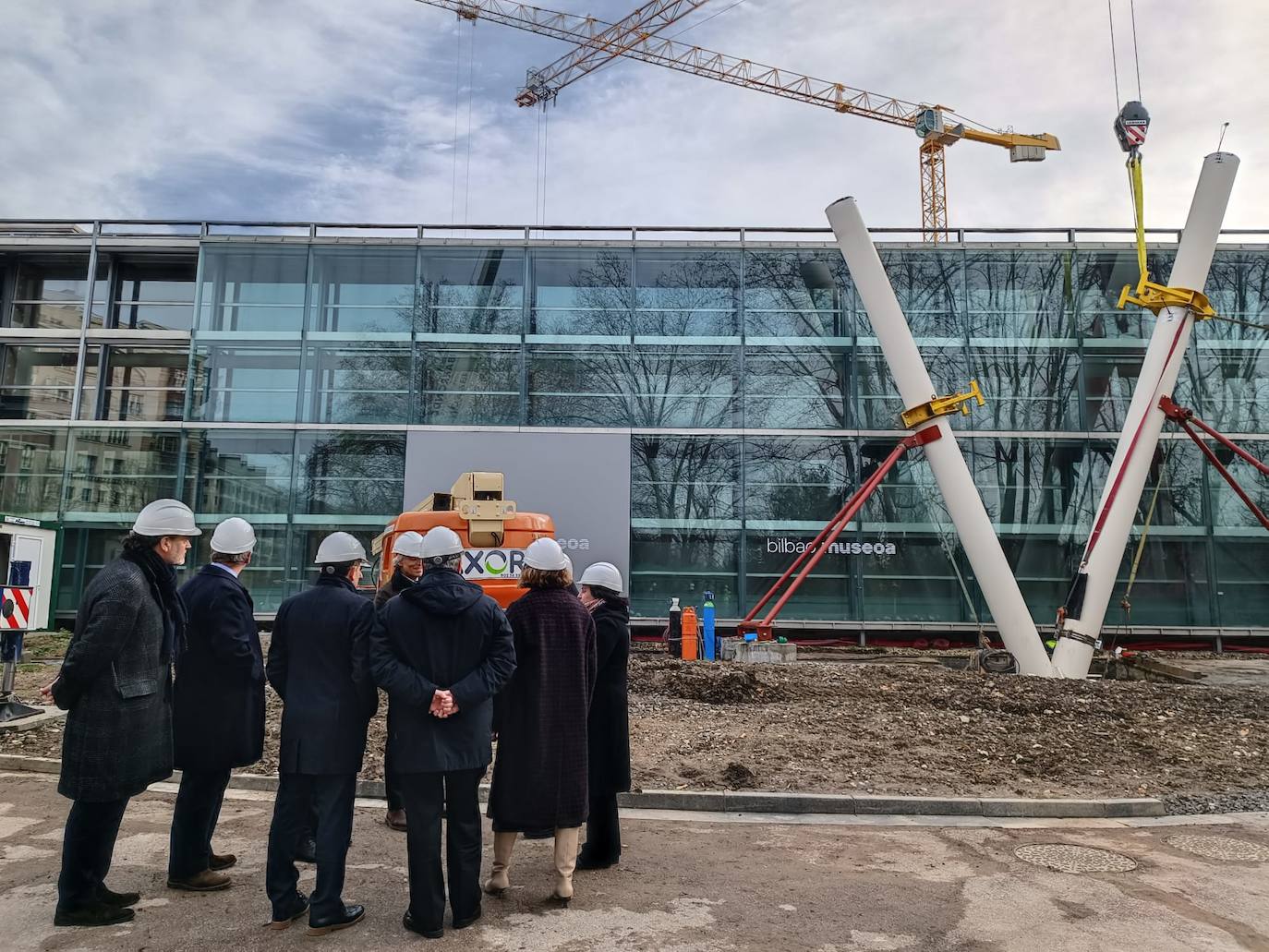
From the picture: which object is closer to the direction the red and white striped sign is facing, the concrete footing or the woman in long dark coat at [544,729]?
the woman in long dark coat

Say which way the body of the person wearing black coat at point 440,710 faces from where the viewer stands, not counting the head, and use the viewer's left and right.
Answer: facing away from the viewer

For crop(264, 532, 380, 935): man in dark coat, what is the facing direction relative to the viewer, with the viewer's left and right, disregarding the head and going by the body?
facing away from the viewer and to the right of the viewer

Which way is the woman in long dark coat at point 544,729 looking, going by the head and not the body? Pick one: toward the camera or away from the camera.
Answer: away from the camera

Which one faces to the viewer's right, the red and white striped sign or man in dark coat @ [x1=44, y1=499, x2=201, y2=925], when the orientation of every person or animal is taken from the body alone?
the man in dark coat

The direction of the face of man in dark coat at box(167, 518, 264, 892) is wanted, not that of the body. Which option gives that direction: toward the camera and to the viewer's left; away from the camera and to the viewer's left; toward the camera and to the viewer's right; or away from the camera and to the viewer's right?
away from the camera and to the viewer's right

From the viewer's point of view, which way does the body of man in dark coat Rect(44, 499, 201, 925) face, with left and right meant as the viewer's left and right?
facing to the right of the viewer

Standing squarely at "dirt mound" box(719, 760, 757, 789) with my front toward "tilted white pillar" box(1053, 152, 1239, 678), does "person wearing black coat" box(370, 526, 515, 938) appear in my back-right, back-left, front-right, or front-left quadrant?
back-right
